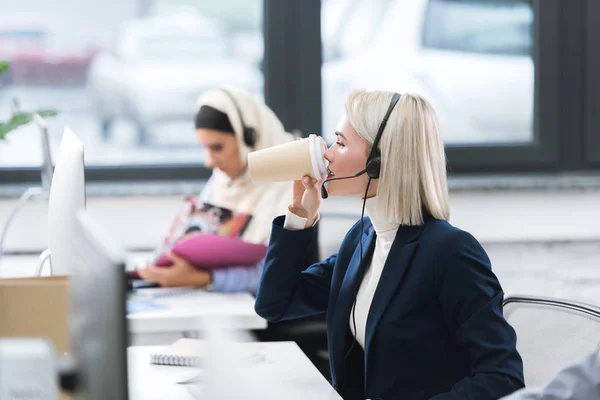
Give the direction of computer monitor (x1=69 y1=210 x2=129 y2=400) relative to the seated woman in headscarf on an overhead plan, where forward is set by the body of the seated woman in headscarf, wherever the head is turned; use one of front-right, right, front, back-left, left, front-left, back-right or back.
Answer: front-left

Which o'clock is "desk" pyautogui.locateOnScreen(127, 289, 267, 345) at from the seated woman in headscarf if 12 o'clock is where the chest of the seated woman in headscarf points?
The desk is roughly at 11 o'clock from the seated woman in headscarf.

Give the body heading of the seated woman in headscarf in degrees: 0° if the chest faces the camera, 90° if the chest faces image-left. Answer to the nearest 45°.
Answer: approximately 45°

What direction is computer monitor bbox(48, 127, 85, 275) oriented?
to the viewer's right

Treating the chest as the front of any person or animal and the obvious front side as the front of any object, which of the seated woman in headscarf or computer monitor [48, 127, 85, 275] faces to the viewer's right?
the computer monitor

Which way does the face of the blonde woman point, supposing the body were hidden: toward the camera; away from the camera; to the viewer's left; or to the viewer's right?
to the viewer's left

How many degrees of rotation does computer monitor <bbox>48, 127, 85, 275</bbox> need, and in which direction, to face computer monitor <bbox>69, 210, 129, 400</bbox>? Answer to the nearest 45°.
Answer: approximately 90° to its right

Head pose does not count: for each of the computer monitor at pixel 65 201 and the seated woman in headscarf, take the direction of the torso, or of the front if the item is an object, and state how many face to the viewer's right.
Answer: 1

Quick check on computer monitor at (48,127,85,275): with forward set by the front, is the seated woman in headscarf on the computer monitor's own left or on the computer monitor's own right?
on the computer monitor's own left

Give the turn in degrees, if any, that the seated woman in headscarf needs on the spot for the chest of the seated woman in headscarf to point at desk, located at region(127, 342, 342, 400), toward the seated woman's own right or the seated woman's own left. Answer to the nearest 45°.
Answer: approximately 45° to the seated woman's own left
